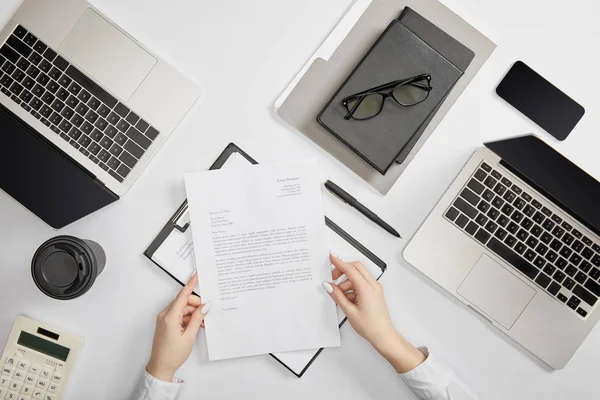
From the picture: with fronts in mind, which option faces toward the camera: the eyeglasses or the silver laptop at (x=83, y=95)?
the eyeglasses

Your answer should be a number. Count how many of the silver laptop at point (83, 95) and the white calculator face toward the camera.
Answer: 1

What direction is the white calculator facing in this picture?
toward the camera

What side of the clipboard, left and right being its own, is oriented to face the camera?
front

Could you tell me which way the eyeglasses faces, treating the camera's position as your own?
facing the viewer

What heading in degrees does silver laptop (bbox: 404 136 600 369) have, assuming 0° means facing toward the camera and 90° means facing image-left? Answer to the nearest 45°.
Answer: approximately 45°
